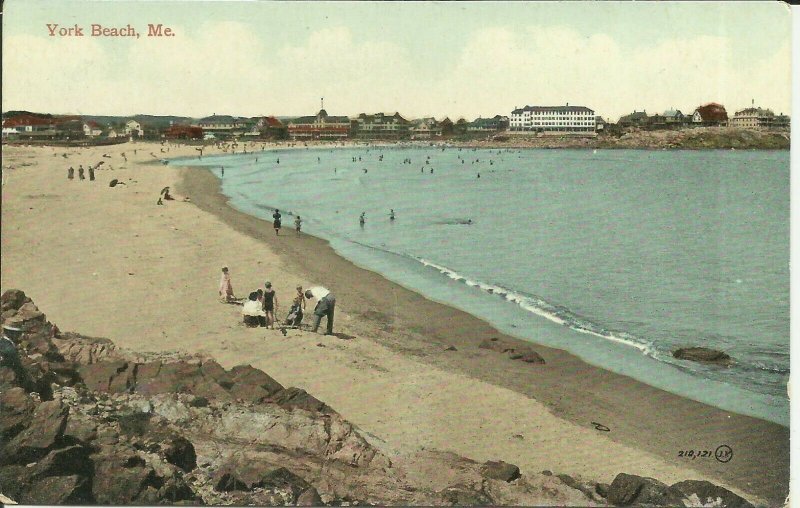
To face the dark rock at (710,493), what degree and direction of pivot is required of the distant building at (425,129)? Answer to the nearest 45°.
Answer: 0° — it already faces it

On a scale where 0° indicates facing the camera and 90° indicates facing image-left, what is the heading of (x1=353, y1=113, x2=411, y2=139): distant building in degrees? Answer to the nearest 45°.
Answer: approximately 0°

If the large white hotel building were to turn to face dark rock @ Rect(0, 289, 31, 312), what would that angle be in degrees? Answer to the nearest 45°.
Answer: approximately 45° to its right

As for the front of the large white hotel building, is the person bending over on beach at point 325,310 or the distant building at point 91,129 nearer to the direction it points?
the person bending over on beach

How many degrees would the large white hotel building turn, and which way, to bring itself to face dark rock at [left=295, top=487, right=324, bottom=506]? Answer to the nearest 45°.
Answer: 0° — it already faces it

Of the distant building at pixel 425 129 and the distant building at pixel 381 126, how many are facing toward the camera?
2

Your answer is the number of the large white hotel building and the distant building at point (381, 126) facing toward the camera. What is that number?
2
